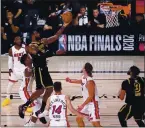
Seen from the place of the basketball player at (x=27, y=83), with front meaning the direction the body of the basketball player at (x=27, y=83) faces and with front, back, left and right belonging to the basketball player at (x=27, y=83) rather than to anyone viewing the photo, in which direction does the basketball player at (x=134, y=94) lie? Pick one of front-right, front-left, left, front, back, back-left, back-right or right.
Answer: front-right

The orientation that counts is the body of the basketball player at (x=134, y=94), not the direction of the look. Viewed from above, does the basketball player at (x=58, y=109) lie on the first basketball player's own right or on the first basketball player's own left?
on the first basketball player's own left

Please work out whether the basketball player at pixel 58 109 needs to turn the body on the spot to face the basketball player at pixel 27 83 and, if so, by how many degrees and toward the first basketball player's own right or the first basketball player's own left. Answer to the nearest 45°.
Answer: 0° — they already face them

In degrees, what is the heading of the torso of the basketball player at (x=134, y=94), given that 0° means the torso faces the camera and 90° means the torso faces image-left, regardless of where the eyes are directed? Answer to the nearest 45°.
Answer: approximately 135°

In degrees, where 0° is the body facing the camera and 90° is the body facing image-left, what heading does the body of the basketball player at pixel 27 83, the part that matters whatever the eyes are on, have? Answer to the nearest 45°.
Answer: approximately 270°

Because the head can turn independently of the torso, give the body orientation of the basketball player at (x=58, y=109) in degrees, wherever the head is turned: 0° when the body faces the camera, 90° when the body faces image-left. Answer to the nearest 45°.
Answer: approximately 180°

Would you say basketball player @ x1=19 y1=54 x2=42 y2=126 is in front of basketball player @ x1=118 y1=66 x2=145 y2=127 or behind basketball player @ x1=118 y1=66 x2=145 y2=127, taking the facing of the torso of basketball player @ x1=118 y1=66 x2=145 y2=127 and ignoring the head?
in front

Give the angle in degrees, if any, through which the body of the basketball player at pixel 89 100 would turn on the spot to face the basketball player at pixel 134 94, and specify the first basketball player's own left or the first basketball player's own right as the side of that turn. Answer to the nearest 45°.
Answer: approximately 180°

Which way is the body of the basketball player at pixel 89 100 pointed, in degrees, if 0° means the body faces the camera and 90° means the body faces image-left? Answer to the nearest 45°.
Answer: approximately 90°
